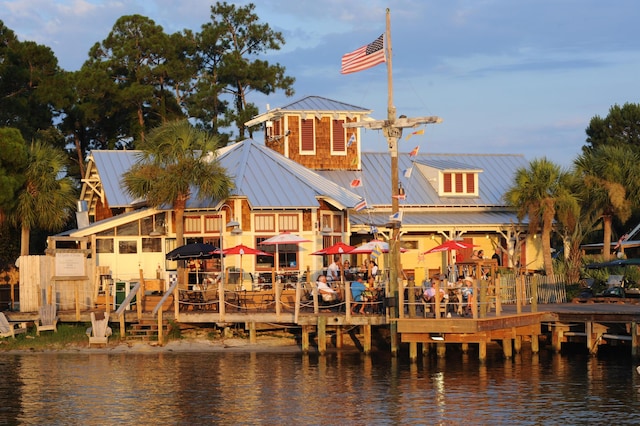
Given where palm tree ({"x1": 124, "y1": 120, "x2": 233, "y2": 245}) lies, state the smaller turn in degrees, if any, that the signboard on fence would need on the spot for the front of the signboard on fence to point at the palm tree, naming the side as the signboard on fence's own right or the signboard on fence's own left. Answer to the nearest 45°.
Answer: approximately 90° to the signboard on fence's own left

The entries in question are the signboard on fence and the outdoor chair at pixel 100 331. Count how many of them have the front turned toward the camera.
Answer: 2

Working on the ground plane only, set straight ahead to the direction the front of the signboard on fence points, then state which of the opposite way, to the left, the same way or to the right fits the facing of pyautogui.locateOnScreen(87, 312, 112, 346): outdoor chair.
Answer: the same way

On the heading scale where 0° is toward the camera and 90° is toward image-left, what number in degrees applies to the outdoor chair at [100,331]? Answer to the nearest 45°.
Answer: approximately 0°

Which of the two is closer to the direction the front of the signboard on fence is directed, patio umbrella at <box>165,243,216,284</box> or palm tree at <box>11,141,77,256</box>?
the patio umbrella

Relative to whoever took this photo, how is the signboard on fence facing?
facing the viewer

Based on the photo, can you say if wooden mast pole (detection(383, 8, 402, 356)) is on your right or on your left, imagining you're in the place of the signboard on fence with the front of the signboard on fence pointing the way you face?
on your left

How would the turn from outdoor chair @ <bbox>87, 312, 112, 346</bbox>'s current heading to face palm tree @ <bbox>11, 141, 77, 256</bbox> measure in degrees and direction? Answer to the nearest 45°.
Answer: approximately 180°

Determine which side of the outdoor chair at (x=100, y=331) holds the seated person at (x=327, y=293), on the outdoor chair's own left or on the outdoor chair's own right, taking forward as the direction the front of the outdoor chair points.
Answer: on the outdoor chair's own left

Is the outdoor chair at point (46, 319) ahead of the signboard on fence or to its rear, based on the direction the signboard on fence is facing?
ahead

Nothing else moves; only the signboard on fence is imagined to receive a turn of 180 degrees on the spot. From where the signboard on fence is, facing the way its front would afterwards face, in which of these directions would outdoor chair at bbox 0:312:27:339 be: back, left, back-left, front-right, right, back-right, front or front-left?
back-left

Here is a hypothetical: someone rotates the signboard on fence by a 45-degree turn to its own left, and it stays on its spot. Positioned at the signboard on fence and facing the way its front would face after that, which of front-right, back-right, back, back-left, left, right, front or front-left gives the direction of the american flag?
front

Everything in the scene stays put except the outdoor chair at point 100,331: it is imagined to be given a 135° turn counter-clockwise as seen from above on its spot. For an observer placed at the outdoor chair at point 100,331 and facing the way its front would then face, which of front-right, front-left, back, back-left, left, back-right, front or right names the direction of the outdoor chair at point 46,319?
left

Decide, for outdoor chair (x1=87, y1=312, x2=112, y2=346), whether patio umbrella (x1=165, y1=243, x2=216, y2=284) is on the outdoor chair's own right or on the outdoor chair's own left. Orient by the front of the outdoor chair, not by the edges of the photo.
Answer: on the outdoor chair's own left
